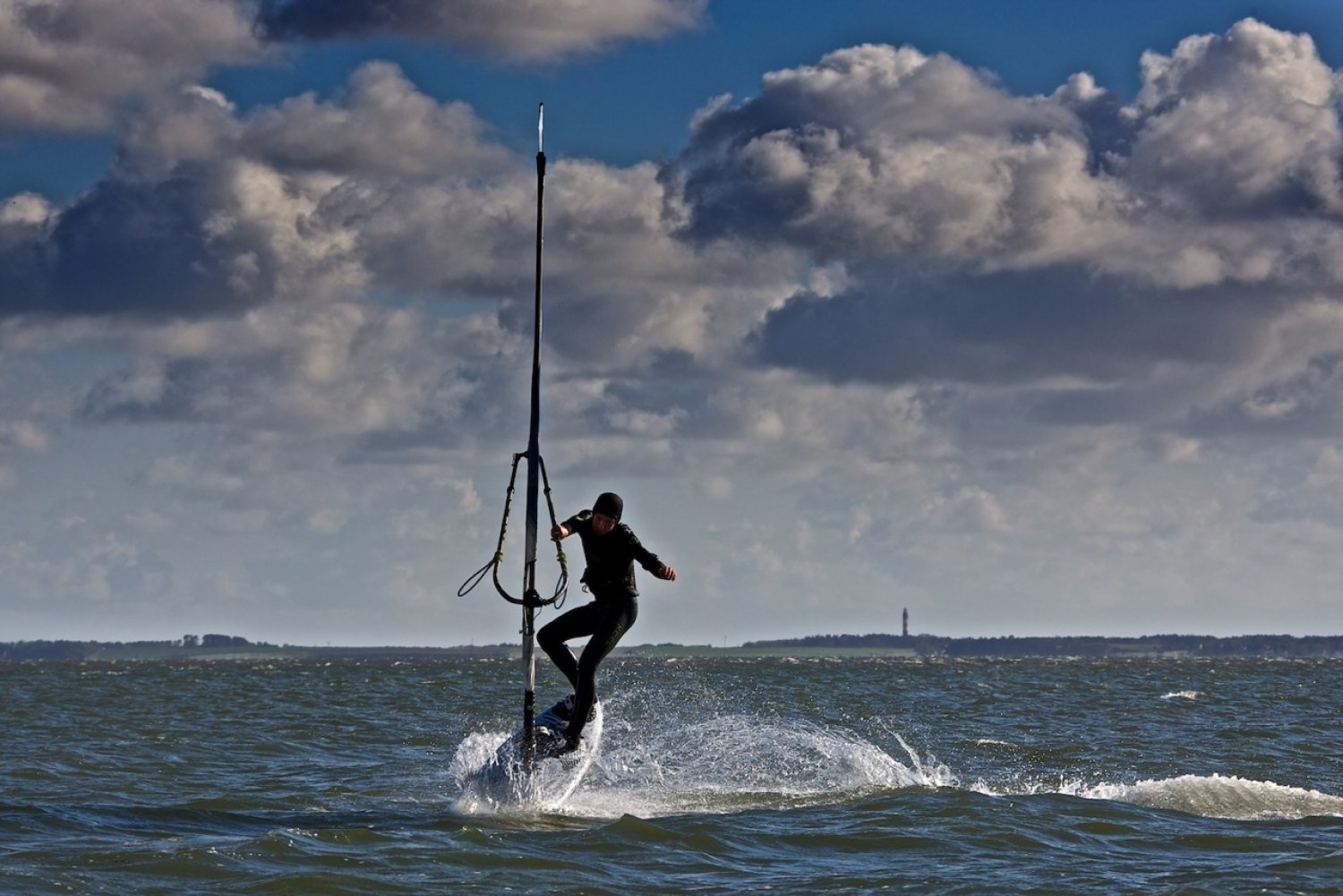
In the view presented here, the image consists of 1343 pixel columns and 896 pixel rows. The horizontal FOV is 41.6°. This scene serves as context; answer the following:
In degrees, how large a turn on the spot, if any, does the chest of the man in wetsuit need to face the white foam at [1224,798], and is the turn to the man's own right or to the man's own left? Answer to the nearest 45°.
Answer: approximately 135° to the man's own left

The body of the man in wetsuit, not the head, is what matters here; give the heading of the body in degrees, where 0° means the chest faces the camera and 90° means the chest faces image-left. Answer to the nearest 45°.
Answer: approximately 45°
